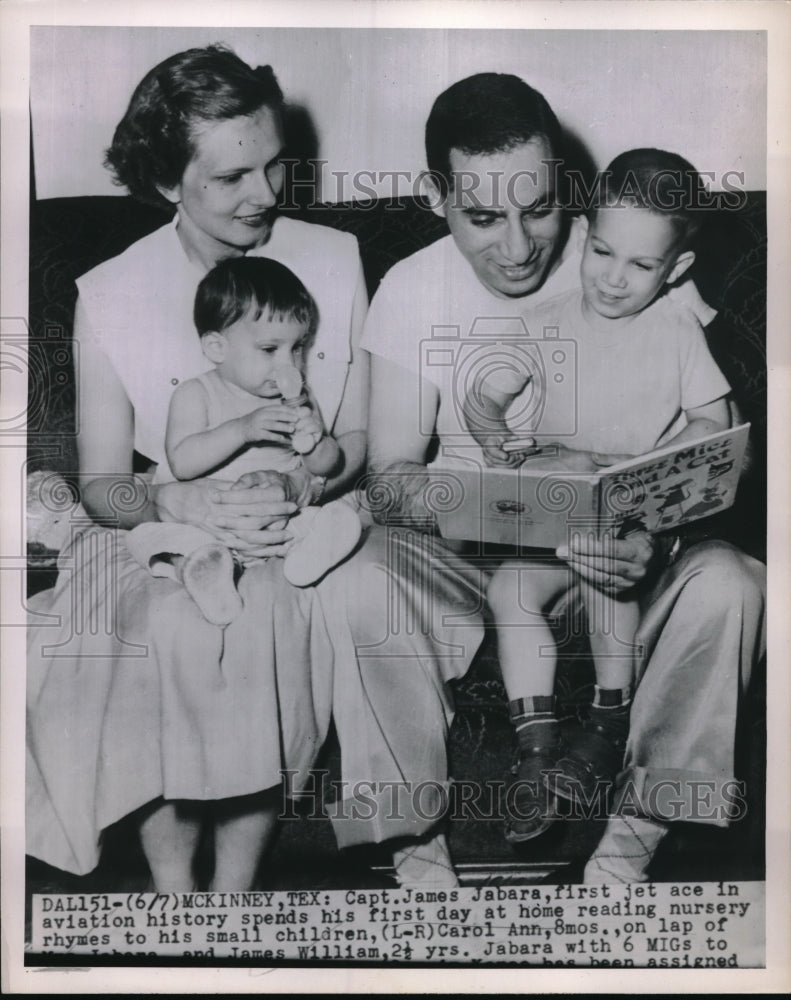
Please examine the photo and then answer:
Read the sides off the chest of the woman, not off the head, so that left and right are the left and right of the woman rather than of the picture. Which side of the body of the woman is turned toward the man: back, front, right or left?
left

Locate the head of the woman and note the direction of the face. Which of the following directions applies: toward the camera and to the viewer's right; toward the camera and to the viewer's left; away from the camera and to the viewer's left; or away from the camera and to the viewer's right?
toward the camera and to the viewer's right

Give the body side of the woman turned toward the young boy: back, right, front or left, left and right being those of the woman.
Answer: left
